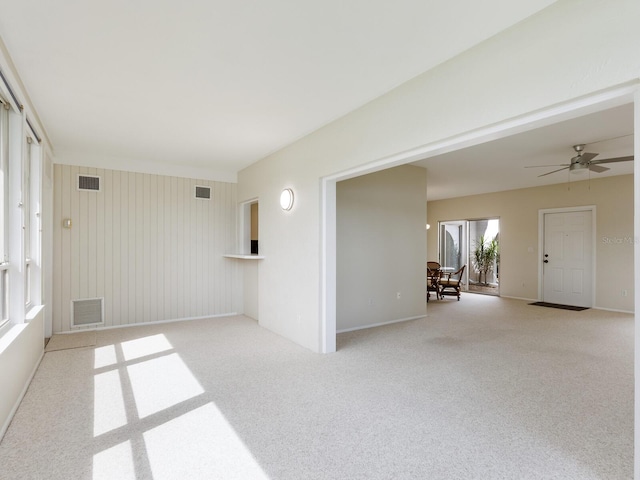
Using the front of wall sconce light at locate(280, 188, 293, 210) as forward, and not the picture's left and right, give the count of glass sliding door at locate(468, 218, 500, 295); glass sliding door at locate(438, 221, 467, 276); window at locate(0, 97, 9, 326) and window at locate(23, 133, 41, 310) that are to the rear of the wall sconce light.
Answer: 2

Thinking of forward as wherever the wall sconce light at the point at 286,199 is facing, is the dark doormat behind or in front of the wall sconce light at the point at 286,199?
behind

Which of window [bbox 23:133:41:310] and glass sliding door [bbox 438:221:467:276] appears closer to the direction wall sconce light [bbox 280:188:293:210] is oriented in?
the window

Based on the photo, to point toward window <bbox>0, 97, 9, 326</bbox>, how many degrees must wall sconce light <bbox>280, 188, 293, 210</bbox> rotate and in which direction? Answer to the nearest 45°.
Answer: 0° — it already faces it

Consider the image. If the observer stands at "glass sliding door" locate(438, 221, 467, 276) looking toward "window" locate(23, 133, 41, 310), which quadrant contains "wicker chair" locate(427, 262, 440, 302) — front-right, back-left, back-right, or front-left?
front-left

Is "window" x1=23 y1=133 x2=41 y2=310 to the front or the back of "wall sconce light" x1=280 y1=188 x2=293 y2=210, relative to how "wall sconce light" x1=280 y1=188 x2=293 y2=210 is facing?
to the front

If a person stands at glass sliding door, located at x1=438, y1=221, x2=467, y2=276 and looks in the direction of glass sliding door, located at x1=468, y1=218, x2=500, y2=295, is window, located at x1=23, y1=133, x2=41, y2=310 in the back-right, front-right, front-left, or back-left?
back-right

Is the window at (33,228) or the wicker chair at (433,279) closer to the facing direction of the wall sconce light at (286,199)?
the window

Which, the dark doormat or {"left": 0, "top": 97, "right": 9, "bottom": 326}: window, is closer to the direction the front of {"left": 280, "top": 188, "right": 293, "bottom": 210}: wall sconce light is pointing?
the window

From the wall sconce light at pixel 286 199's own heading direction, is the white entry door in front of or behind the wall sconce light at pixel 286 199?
behind

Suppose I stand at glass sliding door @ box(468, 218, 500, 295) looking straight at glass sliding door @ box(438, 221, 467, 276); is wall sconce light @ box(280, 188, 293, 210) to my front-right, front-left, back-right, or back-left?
front-left

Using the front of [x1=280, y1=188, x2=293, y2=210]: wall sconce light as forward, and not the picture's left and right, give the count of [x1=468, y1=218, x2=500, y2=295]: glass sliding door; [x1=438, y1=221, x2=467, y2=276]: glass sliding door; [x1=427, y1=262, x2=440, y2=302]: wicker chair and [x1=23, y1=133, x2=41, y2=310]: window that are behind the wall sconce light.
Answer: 3

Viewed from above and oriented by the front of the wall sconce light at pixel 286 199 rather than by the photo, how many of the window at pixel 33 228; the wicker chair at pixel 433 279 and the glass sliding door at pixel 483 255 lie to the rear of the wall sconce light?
2

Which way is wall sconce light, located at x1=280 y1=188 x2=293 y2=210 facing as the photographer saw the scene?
facing the viewer and to the left of the viewer

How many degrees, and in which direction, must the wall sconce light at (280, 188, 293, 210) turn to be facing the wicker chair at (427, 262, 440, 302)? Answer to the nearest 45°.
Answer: approximately 180°

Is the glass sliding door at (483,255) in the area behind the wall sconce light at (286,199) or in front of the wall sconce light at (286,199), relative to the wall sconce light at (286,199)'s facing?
behind
